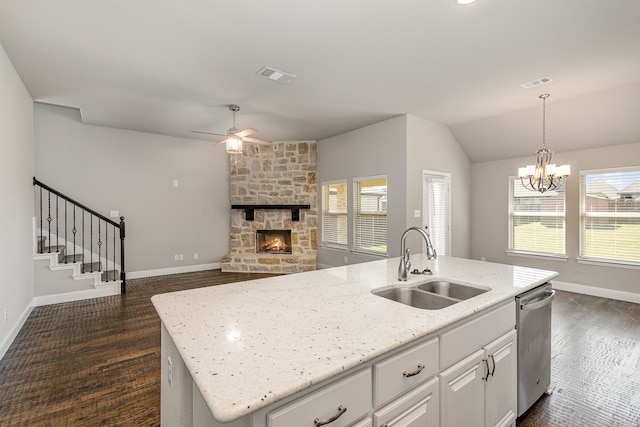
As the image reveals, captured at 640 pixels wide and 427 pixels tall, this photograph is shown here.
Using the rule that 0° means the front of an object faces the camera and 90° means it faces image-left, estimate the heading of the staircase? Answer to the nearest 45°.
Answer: approximately 270°

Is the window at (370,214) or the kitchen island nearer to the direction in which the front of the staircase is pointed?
the window

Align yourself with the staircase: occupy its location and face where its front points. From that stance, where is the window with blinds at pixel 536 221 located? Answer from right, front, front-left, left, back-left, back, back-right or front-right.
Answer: front-right

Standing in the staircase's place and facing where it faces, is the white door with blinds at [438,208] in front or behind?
in front

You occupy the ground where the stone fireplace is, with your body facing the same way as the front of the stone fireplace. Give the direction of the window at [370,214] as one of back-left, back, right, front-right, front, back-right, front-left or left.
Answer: front-left

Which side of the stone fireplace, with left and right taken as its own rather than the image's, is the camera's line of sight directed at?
front

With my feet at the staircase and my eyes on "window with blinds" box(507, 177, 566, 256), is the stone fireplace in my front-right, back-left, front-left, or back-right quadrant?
front-left

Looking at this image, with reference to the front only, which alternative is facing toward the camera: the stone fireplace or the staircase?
the stone fireplace

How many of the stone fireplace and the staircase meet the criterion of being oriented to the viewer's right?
1

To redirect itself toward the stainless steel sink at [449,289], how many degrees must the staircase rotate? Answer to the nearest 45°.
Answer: approximately 90° to its right

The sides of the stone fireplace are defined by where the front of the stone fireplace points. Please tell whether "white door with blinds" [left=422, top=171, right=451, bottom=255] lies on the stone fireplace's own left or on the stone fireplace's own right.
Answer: on the stone fireplace's own left

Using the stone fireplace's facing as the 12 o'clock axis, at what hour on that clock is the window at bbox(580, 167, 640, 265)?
The window is roughly at 10 o'clock from the stone fireplace.

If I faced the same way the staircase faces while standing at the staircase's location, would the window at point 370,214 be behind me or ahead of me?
ahead

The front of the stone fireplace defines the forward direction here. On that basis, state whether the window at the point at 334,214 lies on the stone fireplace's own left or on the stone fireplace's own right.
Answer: on the stone fireplace's own left

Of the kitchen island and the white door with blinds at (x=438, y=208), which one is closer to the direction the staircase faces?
the white door with blinds

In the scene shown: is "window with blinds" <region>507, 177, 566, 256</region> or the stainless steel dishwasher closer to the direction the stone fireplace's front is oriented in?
the stainless steel dishwasher

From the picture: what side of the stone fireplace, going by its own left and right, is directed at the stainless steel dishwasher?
front

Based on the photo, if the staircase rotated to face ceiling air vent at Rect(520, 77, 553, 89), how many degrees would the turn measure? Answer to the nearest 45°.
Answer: approximately 45° to its right
